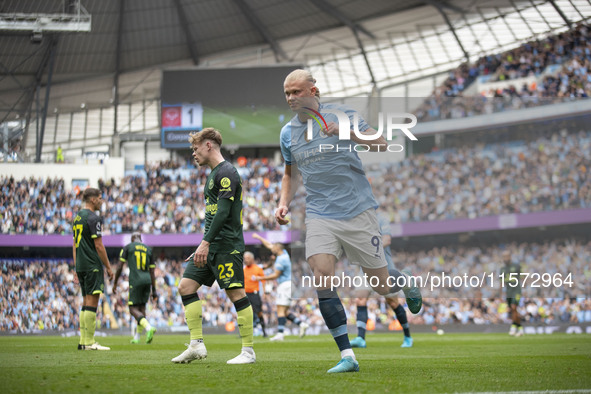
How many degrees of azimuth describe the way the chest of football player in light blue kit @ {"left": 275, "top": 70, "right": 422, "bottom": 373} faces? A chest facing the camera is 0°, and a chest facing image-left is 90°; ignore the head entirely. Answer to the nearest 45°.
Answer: approximately 45°

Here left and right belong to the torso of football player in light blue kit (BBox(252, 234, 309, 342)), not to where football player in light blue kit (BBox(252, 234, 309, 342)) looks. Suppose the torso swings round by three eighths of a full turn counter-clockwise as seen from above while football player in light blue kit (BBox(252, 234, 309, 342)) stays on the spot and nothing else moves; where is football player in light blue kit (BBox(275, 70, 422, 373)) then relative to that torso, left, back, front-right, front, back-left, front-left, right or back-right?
front-right

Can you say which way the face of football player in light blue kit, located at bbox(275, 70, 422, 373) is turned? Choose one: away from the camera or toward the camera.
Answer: toward the camera
